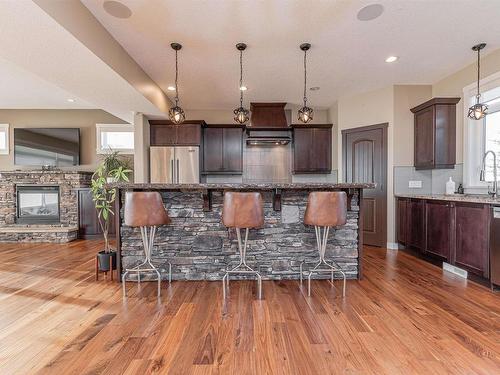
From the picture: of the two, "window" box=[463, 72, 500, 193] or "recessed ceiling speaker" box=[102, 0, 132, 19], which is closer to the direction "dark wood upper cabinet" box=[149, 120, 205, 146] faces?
the recessed ceiling speaker

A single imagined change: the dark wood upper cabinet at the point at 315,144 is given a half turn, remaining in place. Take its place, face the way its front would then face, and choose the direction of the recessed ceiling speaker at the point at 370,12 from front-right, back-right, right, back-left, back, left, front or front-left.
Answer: back

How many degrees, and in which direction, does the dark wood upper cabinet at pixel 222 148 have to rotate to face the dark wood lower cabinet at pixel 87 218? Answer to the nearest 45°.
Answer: approximately 90° to its right

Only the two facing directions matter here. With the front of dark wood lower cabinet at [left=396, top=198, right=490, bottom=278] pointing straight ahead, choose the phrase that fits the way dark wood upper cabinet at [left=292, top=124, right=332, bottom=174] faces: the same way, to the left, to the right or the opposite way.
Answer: to the left

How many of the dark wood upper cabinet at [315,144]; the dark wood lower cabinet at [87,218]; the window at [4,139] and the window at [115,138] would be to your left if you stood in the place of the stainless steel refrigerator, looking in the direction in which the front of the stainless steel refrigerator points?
1

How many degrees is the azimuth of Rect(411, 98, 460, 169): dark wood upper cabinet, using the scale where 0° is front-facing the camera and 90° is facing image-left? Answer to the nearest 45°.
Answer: approximately 45°

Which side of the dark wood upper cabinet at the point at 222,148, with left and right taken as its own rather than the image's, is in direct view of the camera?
front

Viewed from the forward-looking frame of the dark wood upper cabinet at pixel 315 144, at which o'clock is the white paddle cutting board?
The white paddle cutting board is roughly at 10 o'clock from the dark wood upper cabinet.

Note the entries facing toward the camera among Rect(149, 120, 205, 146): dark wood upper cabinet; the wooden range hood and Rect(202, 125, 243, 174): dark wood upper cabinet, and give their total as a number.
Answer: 3

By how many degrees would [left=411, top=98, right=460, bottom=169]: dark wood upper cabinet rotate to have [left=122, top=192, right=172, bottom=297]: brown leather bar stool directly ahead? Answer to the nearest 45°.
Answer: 0° — it already faces it

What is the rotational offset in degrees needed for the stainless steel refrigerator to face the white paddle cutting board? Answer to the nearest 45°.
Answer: approximately 45° to its left

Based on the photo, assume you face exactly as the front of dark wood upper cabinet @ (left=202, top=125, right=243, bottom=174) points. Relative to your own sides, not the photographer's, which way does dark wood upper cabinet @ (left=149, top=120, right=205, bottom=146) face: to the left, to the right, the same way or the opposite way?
the same way

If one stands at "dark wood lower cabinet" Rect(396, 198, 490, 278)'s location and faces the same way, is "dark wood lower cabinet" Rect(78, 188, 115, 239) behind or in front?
in front

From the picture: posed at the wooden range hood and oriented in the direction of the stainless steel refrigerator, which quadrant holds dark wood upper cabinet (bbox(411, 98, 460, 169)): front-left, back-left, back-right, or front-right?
back-left

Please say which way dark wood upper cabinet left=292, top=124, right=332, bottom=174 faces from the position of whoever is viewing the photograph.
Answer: facing the viewer

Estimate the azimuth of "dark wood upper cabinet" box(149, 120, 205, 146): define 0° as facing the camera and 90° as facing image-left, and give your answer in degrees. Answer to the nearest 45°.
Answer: approximately 0°

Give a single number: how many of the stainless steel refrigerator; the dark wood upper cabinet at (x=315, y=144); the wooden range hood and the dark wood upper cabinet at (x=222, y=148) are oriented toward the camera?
4

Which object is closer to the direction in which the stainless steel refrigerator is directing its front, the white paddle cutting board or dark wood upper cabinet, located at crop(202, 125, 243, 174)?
the white paddle cutting board

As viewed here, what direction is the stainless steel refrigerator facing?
toward the camera

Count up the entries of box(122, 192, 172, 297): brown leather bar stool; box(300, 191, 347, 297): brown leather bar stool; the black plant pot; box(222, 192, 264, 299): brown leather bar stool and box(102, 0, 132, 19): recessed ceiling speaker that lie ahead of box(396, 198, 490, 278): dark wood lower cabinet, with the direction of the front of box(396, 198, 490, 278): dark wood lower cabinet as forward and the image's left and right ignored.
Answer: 5

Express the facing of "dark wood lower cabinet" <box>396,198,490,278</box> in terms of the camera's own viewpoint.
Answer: facing the viewer and to the left of the viewer
